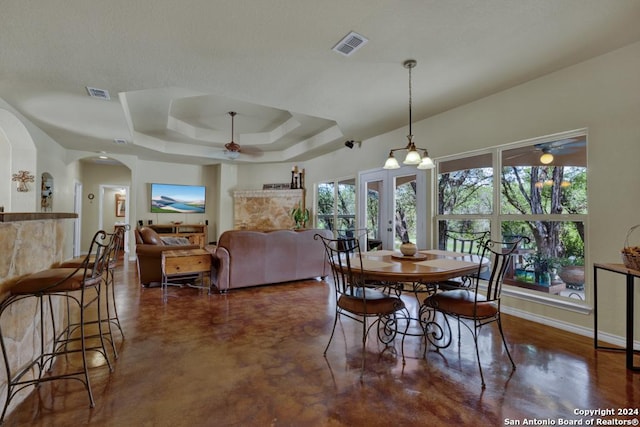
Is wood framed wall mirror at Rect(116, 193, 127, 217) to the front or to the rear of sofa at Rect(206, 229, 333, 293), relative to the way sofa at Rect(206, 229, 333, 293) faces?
to the front

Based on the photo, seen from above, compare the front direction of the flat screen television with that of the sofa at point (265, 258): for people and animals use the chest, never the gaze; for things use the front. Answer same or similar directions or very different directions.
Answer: very different directions

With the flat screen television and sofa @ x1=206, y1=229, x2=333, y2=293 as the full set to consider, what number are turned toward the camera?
1

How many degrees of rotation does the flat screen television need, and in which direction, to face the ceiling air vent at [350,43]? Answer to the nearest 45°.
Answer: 0° — it already faces it

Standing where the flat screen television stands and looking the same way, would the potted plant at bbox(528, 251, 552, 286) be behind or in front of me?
in front

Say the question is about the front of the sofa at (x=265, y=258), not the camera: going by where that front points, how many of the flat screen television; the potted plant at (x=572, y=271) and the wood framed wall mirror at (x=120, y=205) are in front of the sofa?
2

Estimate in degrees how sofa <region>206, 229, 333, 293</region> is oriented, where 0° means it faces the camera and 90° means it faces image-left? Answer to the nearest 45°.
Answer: approximately 135°

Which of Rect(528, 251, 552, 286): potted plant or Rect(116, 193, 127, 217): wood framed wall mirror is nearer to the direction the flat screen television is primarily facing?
the potted plant

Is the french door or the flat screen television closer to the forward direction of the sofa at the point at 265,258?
the flat screen television
